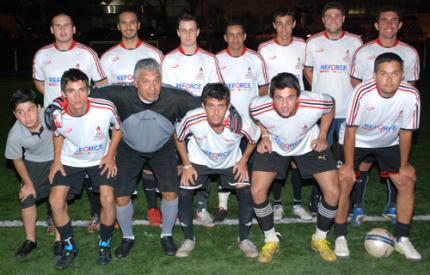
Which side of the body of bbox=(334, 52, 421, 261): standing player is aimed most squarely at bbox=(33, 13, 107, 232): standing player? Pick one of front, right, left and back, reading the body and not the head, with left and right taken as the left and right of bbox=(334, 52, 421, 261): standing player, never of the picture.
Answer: right

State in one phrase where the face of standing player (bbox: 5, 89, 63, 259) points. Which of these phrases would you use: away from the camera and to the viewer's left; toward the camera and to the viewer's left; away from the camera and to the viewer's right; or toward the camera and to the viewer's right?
toward the camera and to the viewer's right

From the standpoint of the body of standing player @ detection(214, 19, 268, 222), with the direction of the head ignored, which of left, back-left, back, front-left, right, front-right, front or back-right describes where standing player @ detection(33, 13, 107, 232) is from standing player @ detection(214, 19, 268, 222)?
right

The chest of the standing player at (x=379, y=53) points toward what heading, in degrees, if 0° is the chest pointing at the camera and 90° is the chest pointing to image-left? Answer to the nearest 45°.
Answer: approximately 0°

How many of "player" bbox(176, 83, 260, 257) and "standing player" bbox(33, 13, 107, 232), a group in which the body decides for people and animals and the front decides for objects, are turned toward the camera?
2

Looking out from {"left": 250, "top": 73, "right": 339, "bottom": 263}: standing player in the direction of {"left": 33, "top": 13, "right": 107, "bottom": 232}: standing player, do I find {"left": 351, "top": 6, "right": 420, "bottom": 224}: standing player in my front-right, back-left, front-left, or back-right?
back-right
